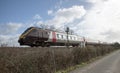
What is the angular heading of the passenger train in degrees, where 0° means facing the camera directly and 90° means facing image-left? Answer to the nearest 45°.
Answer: approximately 45°
